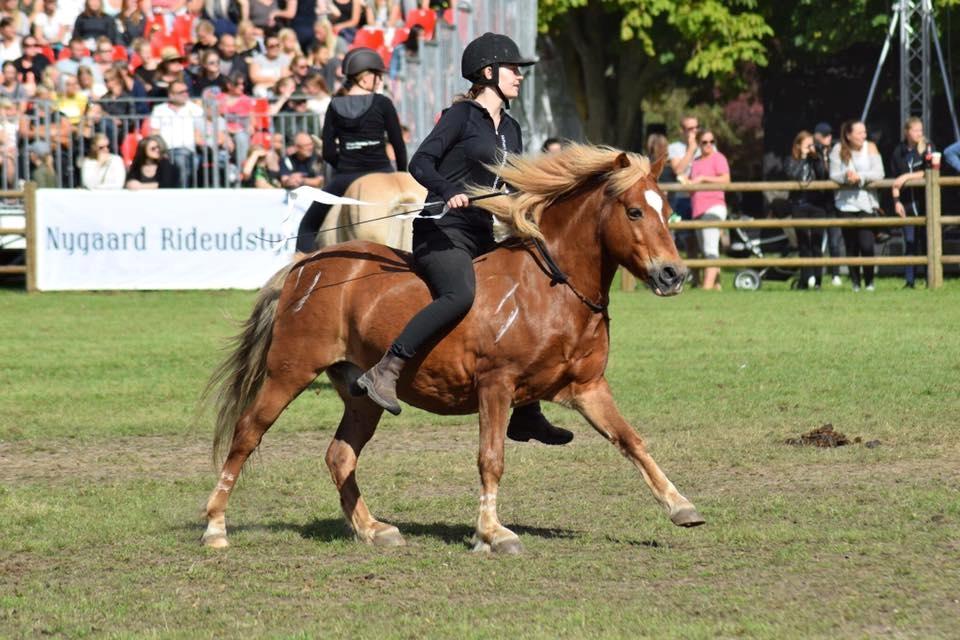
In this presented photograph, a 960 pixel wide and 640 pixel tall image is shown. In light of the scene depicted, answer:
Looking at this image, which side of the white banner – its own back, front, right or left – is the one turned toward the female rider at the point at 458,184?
front

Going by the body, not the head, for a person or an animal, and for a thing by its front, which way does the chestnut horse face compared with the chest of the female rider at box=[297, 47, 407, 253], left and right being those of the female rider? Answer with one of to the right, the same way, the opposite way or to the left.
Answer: to the right

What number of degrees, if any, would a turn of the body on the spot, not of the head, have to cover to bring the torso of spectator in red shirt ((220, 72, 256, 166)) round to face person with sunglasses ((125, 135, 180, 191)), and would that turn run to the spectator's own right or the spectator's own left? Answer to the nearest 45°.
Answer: approximately 90° to the spectator's own right

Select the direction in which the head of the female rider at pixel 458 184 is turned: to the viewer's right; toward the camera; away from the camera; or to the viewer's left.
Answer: to the viewer's right

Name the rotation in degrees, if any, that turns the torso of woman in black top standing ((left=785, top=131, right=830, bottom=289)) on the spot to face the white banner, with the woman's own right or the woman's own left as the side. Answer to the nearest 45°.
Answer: approximately 90° to the woman's own right

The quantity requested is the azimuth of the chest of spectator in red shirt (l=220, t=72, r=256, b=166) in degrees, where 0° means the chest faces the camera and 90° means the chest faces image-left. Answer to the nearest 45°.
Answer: approximately 0°

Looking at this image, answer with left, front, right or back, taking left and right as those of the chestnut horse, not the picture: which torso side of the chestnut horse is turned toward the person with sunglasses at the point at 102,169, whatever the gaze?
left

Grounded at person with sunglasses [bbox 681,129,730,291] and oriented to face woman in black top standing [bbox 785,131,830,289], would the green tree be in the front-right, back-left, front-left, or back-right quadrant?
back-left

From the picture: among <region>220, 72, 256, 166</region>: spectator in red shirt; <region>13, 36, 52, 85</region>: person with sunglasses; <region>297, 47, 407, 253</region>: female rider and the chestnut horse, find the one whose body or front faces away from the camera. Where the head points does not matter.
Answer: the female rider

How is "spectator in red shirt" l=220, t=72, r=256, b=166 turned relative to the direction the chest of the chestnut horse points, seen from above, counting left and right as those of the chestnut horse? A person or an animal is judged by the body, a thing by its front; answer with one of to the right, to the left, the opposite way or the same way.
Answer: to the right
